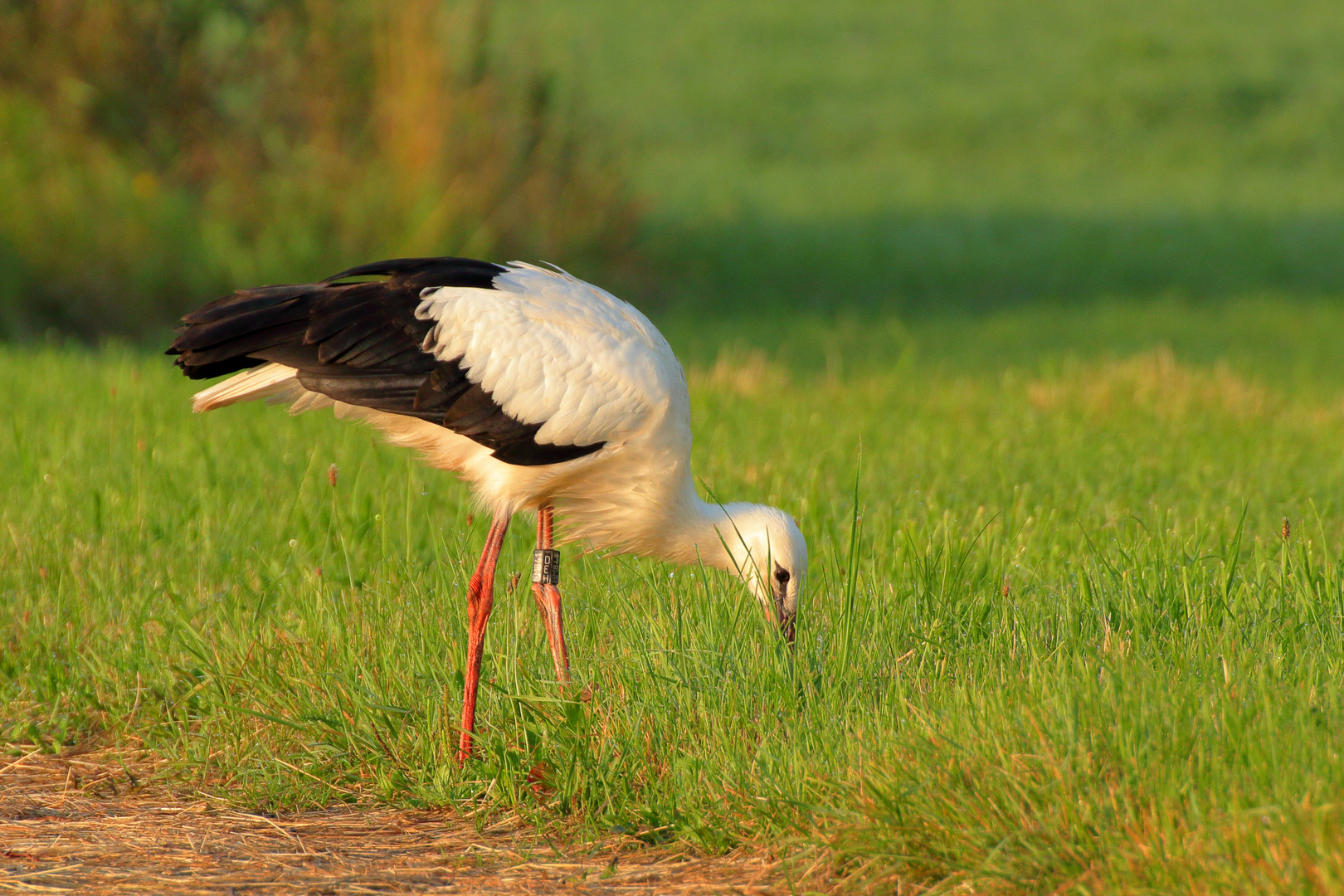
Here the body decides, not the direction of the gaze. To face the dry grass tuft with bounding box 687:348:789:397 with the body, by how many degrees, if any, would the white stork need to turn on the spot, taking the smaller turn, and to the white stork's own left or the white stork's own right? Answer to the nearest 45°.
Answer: approximately 90° to the white stork's own left

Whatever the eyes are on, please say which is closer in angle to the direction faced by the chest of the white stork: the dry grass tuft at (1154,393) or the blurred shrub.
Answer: the dry grass tuft

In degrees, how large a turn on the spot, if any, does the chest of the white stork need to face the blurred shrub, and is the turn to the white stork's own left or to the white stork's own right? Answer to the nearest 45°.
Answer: approximately 90° to the white stork's own left

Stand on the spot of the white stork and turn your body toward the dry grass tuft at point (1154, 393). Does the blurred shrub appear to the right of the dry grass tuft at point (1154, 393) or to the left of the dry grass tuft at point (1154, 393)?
left

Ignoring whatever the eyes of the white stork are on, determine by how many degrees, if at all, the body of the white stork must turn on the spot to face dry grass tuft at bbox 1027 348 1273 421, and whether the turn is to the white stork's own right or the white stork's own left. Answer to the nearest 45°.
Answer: approximately 45° to the white stork's own left

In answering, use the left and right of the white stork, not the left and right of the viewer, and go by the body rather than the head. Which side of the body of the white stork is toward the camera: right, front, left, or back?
right
